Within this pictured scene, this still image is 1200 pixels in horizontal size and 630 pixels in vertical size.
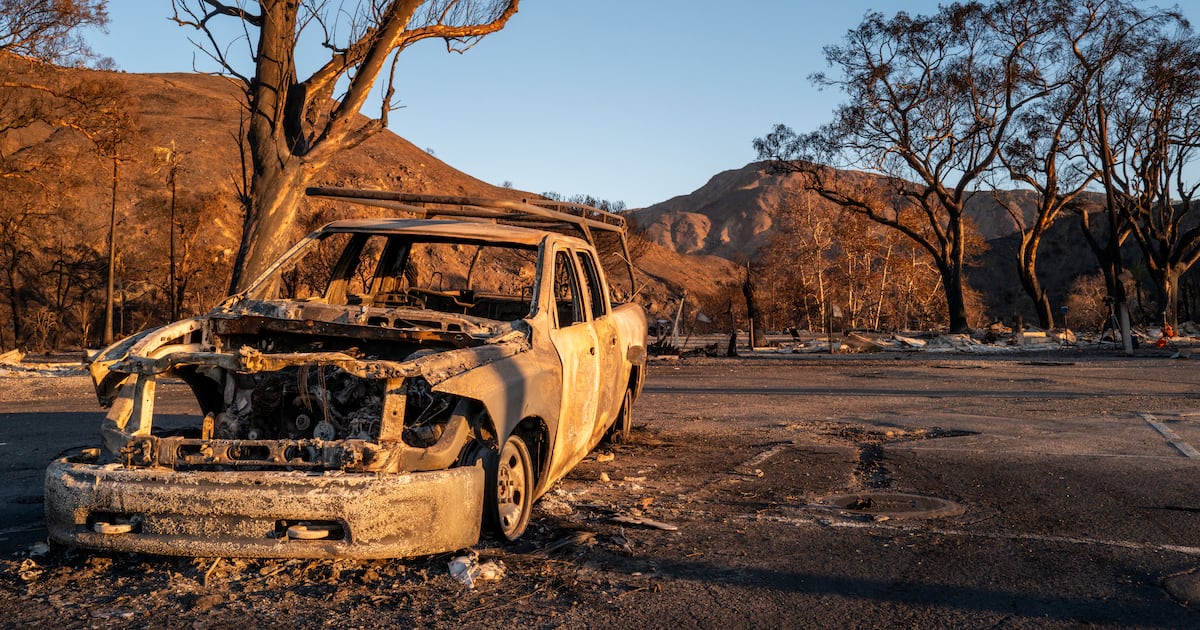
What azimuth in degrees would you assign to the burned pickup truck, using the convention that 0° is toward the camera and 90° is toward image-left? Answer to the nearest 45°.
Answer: approximately 45°
